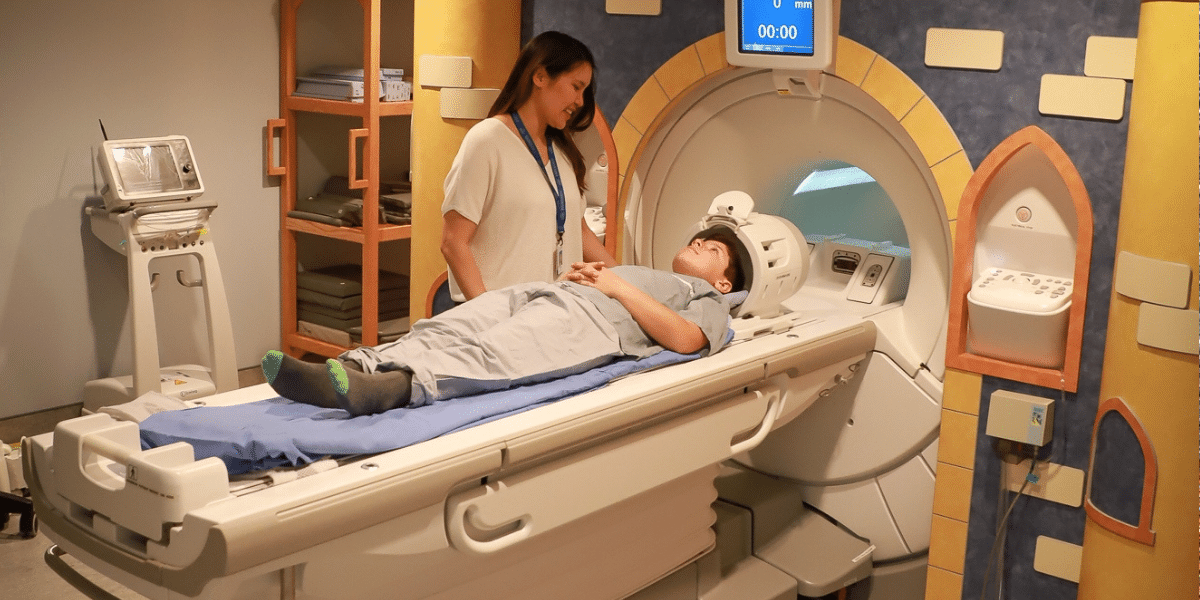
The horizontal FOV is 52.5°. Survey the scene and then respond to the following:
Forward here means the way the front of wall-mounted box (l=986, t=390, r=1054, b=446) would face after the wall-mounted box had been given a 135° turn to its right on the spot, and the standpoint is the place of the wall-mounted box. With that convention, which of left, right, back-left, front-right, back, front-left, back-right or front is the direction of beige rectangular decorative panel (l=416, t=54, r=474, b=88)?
left

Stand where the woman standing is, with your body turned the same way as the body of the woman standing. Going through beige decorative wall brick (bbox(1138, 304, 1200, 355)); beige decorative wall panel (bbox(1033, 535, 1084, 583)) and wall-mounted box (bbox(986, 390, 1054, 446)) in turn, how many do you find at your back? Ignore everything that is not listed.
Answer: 0

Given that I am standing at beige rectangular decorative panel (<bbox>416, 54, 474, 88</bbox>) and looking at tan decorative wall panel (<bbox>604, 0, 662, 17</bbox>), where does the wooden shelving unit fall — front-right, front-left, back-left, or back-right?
back-left

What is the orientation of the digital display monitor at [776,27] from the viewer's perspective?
toward the camera

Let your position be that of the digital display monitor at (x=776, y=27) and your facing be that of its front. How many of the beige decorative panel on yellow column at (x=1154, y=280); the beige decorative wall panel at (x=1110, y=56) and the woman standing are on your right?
1

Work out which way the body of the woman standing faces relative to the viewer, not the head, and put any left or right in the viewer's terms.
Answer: facing the viewer and to the right of the viewer

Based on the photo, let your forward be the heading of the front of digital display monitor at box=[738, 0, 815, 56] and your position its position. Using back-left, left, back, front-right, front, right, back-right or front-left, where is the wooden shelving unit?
back-right

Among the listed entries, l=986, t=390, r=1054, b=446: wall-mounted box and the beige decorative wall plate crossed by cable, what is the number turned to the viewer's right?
0

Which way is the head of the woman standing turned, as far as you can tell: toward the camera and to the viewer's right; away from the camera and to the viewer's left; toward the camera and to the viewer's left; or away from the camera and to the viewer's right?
toward the camera and to the viewer's right

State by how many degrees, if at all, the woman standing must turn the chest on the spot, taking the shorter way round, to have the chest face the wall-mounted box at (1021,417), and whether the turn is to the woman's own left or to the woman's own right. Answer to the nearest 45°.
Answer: approximately 45° to the woman's own left

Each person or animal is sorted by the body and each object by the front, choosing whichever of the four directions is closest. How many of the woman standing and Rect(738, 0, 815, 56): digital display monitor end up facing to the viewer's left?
0
